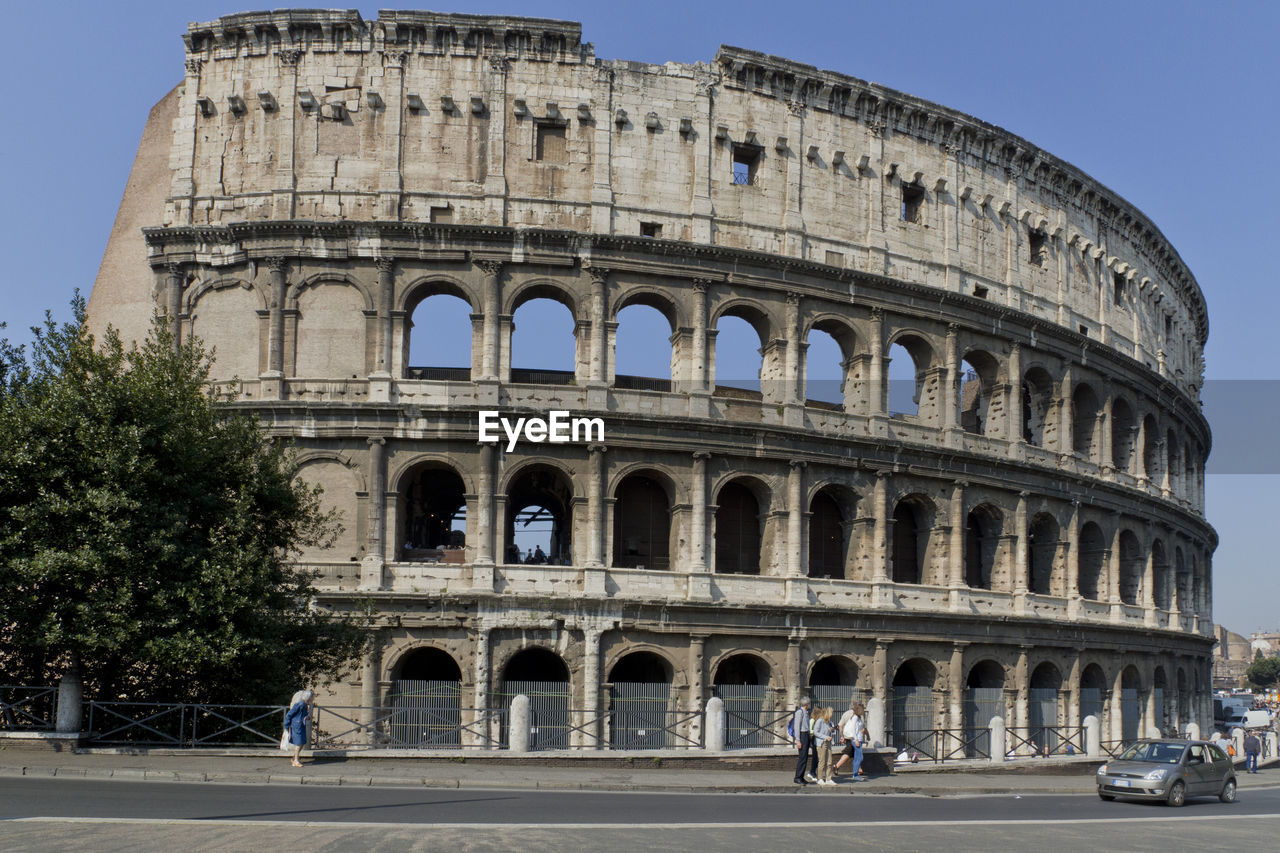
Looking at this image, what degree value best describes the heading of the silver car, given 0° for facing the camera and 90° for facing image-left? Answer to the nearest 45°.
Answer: approximately 45°

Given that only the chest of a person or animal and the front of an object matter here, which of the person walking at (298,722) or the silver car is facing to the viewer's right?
the person walking

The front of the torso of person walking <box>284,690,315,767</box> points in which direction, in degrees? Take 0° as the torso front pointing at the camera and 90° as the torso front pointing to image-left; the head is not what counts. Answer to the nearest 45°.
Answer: approximately 270°

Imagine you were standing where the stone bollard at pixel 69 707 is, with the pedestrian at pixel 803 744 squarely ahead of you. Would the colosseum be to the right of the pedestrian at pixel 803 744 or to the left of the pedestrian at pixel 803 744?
left

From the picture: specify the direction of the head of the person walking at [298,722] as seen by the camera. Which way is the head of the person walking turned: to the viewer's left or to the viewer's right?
to the viewer's right
